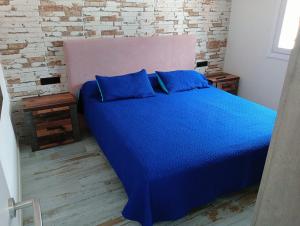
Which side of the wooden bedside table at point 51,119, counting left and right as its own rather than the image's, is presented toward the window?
left

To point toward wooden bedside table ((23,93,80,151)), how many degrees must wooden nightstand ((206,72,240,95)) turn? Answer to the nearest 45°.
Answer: approximately 90° to its right

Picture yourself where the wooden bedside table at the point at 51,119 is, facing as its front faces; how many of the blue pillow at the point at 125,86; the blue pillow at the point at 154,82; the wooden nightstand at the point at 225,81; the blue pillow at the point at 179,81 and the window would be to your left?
5

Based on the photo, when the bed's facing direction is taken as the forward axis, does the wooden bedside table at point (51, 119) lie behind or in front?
behind

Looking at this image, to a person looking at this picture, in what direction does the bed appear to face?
facing the viewer and to the right of the viewer

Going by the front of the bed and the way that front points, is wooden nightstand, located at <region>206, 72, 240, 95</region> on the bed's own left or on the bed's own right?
on the bed's own left

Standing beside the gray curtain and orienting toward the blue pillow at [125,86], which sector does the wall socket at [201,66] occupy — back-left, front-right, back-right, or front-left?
front-right

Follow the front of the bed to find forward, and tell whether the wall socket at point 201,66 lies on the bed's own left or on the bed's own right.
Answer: on the bed's own left

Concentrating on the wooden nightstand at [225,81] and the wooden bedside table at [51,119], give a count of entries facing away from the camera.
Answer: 0

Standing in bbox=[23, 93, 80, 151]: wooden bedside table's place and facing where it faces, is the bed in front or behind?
in front

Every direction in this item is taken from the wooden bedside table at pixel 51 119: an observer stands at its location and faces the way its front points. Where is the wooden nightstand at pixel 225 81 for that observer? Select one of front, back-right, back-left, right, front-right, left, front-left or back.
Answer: left

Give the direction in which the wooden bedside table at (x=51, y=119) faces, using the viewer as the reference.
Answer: facing the viewer

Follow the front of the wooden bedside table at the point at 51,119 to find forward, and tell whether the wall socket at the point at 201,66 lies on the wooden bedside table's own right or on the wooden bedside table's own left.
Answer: on the wooden bedside table's own left

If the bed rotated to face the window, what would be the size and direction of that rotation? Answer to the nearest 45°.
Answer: approximately 90° to its left

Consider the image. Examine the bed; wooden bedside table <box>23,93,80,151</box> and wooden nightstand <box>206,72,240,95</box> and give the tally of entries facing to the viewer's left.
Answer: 0

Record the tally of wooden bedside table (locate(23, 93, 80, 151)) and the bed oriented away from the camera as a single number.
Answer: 0
